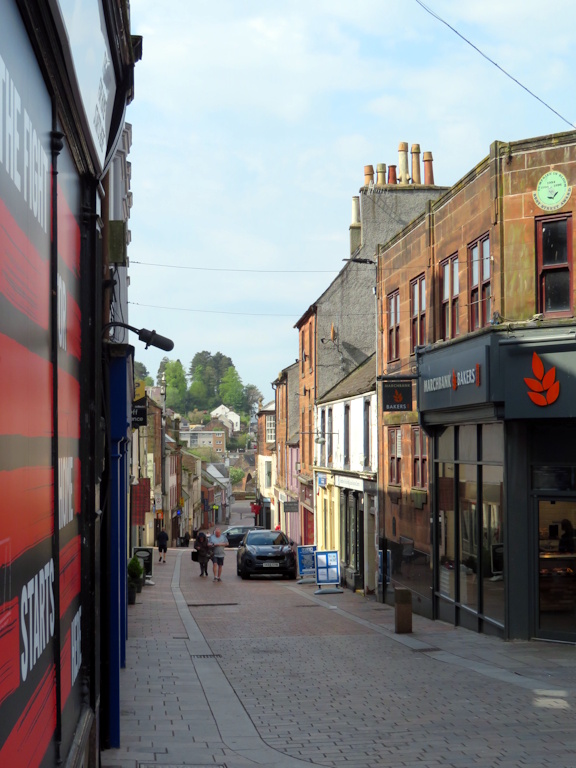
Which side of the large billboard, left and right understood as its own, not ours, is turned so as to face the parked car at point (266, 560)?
left

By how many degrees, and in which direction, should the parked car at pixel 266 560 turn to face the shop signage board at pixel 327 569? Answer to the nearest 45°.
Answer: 0° — it already faces it

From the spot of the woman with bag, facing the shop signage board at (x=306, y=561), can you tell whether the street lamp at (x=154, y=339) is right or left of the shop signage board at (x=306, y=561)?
right

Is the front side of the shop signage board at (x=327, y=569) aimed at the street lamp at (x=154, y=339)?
yes

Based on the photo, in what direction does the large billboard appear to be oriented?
to the viewer's right

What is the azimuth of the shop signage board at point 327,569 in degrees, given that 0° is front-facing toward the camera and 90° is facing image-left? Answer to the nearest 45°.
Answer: approximately 0°

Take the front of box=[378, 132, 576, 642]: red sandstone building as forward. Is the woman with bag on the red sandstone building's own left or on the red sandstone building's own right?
on the red sandstone building's own right

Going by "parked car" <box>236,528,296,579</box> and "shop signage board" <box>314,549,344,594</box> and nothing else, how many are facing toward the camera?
2
